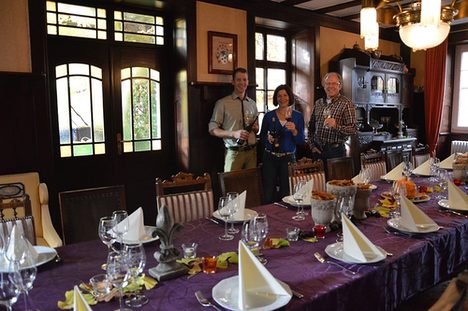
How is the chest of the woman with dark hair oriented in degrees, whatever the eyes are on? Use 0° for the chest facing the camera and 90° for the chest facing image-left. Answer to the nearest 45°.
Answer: approximately 0°

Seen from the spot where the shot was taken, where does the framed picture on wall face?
facing the viewer and to the right of the viewer

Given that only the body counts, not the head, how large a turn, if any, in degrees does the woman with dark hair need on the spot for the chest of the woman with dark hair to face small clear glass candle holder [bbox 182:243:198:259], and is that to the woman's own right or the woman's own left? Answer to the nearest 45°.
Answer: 0° — they already face it

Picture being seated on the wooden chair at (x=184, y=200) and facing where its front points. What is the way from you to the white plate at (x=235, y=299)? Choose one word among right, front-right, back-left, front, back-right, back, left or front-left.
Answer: front-right

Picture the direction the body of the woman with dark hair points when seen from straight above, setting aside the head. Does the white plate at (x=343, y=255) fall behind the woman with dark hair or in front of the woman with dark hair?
in front

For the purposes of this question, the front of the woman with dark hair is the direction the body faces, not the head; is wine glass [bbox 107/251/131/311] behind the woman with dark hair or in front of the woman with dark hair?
in front

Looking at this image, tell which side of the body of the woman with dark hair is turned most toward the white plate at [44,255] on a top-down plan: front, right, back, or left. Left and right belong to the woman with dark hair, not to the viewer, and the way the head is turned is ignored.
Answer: front

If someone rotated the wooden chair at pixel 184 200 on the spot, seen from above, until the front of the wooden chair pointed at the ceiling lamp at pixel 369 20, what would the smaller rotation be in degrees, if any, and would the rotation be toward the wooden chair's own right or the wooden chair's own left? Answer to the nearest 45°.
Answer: approximately 45° to the wooden chair's own left

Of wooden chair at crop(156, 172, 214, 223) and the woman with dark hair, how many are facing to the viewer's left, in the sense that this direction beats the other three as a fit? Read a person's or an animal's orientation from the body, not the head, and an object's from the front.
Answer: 0

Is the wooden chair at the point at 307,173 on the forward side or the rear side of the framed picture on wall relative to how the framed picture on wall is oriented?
on the forward side

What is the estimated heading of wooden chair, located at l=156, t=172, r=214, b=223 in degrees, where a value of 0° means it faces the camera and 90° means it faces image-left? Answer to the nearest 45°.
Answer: approximately 315°
